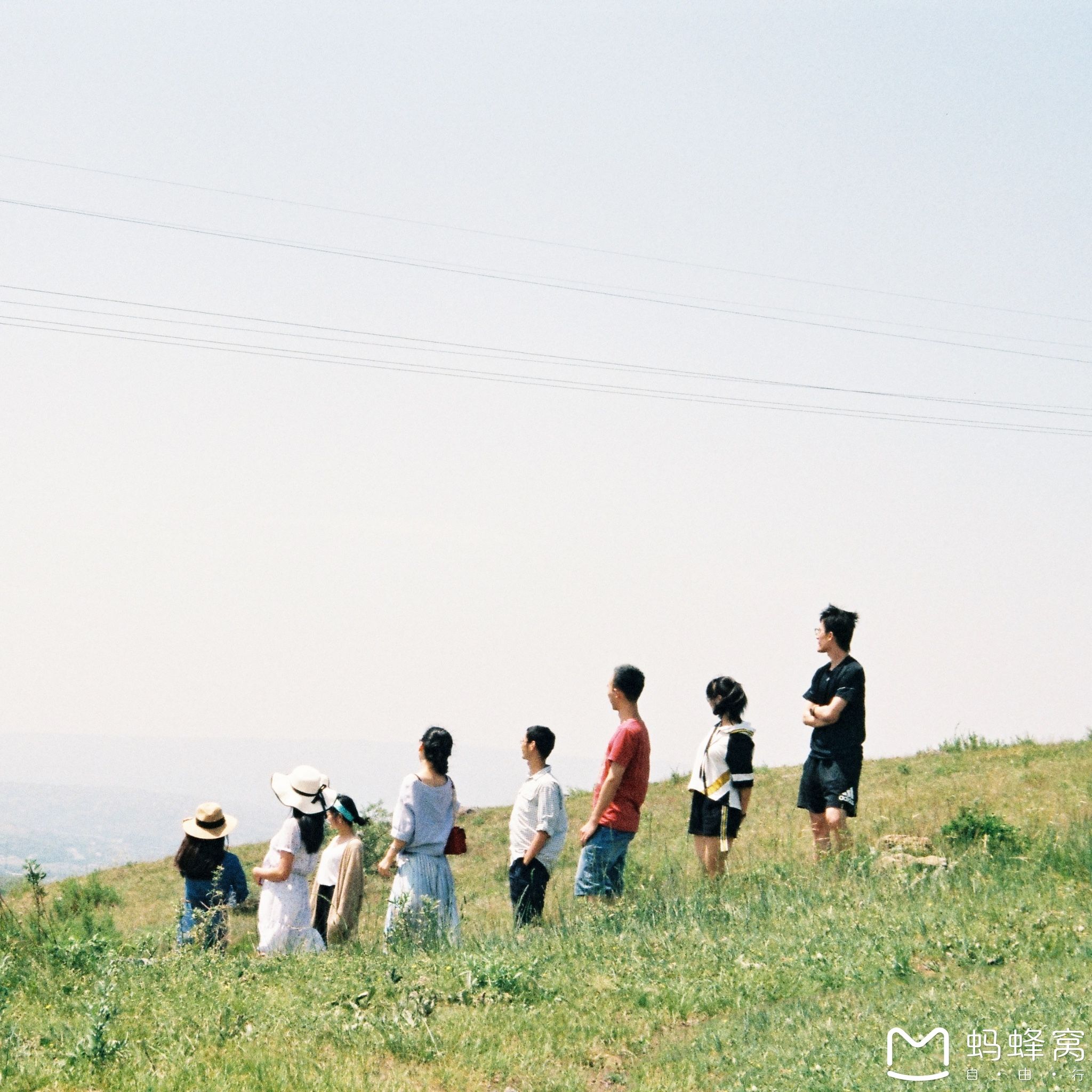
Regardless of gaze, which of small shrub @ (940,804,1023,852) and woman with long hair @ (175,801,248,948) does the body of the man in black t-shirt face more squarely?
the woman with long hair

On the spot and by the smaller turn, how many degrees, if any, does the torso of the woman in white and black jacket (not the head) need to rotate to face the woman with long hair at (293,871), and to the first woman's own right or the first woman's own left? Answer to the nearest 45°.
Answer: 0° — they already face them

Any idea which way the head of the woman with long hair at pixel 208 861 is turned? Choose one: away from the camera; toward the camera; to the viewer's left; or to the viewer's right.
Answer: away from the camera

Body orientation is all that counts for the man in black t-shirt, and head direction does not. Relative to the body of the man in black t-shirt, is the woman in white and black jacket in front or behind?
in front

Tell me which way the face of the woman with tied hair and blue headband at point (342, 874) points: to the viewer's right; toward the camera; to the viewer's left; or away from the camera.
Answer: to the viewer's left

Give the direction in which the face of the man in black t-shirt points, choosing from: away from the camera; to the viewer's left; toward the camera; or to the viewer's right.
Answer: to the viewer's left

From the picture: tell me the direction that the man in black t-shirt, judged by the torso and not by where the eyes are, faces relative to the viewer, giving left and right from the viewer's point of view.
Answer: facing the viewer and to the left of the viewer

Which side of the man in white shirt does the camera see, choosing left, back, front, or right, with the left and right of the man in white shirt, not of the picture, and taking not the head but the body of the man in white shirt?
left

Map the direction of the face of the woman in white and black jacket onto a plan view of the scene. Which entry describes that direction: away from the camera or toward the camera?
away from the camera

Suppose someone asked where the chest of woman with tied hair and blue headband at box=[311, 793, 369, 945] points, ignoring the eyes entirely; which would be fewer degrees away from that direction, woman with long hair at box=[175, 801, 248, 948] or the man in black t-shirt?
the woman with long hair
